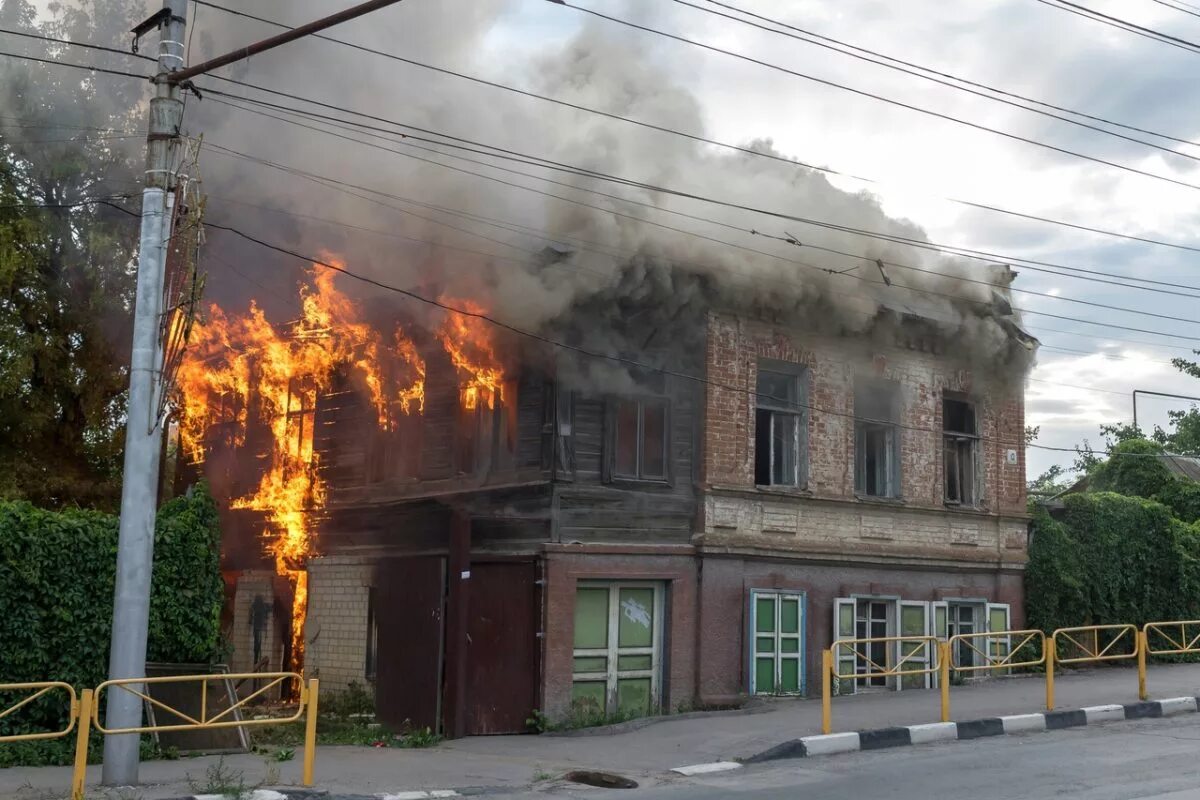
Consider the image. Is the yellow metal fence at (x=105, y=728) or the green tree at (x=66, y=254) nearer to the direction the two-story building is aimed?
the yellow metal fence

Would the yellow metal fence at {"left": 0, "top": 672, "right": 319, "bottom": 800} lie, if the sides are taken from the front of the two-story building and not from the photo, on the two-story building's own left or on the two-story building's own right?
on the two-story building's own right

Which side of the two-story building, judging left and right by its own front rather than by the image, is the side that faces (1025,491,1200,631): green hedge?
left

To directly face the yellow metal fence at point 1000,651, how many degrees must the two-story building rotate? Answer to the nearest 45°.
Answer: approximately 45° to its left

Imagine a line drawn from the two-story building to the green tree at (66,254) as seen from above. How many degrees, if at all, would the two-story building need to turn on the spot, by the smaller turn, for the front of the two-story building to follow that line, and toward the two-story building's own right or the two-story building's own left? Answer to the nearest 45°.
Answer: approximately 135° to the two-story building's own right

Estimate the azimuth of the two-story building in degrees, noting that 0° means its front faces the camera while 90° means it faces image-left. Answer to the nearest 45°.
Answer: approximately 315°

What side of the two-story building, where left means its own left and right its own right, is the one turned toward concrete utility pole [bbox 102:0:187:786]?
right

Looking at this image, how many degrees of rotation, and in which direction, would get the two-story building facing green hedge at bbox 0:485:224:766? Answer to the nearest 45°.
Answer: approximately 90° to its right
